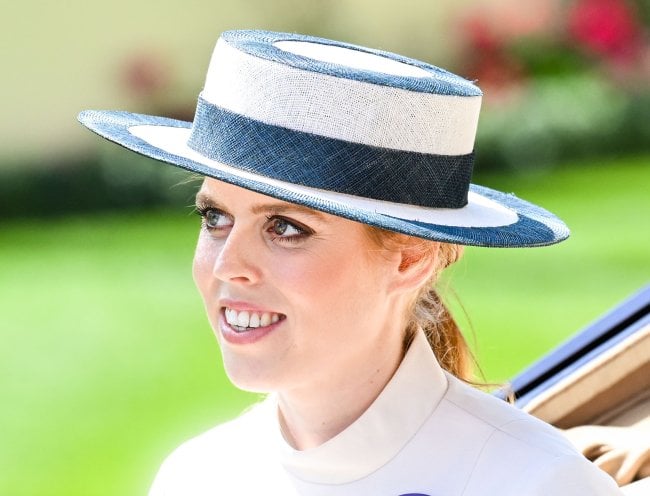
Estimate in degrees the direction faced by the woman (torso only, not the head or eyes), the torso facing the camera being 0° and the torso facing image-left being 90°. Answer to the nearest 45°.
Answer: approximately 45°

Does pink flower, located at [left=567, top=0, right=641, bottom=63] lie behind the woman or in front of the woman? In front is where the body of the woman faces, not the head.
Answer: behind
